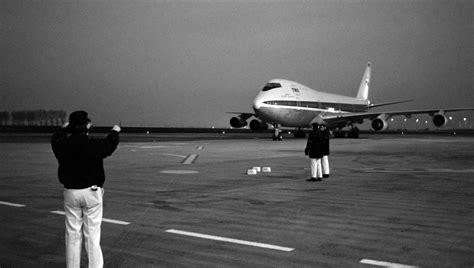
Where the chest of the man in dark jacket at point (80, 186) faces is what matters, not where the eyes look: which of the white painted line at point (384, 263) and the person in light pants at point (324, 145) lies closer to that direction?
the person in light pants

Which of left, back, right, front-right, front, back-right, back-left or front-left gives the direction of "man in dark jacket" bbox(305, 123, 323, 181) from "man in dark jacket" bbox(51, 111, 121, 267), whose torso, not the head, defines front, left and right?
front-right

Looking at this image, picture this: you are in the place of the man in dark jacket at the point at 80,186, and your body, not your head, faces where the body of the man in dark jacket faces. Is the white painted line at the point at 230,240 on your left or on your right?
on your right

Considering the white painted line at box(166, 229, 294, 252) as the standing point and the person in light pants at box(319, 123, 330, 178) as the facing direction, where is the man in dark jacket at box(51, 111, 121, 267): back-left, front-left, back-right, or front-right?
back-left

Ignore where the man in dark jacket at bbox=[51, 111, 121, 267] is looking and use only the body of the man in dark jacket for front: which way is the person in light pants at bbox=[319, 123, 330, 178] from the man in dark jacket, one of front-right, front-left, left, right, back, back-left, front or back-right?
front-right

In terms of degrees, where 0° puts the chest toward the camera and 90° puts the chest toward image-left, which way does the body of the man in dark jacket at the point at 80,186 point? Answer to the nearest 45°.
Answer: approximately 180°

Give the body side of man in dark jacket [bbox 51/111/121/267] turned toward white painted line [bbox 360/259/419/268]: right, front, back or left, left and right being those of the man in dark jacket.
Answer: right

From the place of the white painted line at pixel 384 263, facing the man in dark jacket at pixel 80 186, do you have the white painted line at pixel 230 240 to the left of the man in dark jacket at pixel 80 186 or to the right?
right
